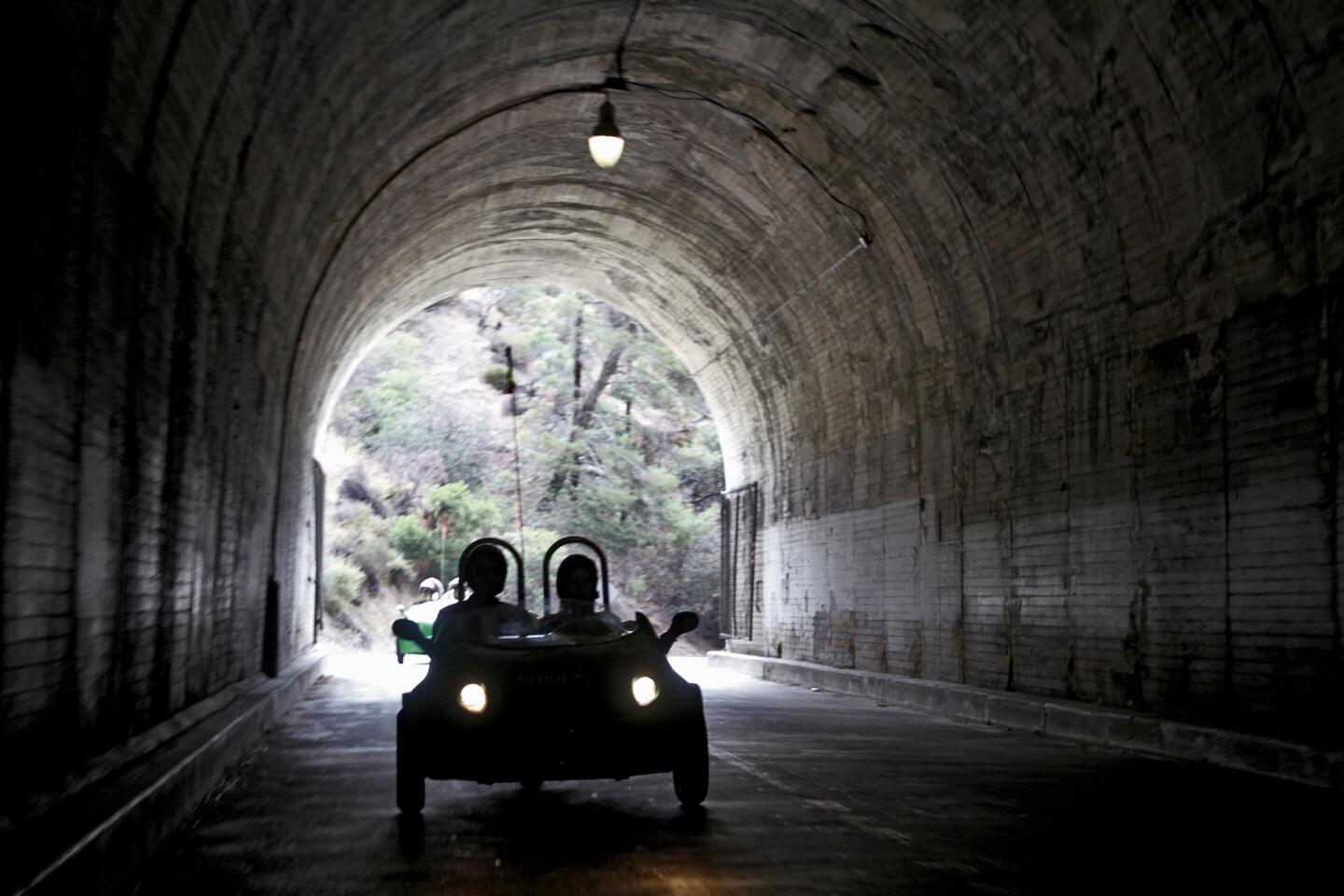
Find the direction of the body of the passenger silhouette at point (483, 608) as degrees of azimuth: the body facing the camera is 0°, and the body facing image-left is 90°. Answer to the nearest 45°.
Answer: approximately 0°

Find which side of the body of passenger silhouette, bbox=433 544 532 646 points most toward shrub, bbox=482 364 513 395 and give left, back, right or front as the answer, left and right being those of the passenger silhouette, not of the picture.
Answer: back

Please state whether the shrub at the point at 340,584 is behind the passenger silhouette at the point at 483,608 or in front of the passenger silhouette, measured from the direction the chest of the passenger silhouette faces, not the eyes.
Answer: behind

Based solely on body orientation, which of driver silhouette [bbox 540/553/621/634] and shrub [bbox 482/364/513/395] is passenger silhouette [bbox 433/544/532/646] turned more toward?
the driver silhouette

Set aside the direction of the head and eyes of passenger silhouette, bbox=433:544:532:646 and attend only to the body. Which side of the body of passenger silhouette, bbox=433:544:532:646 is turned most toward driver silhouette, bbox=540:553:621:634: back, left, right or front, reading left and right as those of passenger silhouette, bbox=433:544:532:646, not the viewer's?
left

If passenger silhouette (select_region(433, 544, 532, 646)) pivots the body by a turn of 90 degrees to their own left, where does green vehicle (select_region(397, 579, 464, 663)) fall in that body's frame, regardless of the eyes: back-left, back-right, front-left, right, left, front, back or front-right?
left
